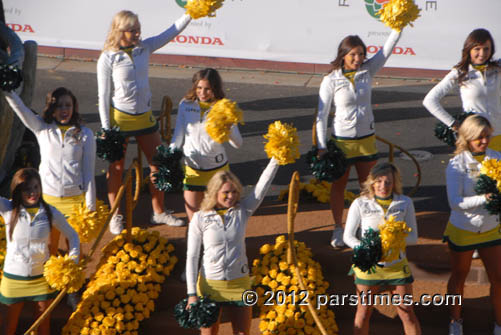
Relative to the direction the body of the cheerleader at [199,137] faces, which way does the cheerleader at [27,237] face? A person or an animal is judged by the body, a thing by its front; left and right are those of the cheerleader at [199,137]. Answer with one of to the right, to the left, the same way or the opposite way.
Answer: the same way

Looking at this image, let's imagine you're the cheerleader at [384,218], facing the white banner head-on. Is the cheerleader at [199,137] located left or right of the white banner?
left

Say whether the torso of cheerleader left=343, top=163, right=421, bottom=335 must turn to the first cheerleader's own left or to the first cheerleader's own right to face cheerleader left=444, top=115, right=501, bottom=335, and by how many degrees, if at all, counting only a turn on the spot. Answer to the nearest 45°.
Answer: approximately 135° to the first cheerleader's own left

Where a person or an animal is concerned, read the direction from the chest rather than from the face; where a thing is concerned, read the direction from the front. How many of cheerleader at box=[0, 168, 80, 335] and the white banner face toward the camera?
2

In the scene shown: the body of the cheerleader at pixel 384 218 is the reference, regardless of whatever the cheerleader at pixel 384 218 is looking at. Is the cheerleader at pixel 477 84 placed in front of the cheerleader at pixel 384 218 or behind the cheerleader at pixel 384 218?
behind

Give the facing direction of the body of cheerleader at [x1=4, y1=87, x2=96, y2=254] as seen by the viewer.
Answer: toward the camera

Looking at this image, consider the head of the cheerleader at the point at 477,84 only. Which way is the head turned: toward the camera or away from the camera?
toward the camera

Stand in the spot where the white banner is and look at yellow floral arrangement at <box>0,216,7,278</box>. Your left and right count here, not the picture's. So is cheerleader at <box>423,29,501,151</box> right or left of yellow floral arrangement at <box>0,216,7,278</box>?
left

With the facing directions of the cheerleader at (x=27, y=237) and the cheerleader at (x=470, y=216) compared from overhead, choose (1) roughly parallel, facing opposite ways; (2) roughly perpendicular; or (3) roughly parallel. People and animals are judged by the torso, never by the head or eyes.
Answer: roughly parallel

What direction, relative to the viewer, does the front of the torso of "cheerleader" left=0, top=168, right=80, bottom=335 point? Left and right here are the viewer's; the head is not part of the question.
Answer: facing the viewer

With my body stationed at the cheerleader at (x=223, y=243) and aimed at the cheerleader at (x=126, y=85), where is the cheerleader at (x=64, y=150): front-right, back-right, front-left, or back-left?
front-left

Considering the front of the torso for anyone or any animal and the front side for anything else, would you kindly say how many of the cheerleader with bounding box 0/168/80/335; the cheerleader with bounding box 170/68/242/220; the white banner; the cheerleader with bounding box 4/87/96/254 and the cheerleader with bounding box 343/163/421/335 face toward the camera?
5

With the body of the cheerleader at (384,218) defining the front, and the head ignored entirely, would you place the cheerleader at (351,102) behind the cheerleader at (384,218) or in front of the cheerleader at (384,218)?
behind

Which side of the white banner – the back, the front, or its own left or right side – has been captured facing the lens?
front

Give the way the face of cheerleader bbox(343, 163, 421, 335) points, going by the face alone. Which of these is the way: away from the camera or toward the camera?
toward the camera

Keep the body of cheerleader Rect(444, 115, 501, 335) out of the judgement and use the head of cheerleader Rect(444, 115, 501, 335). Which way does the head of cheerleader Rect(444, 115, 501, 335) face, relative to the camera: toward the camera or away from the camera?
toward the camera

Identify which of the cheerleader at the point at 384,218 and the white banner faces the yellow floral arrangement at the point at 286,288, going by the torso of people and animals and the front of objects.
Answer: the white banner
